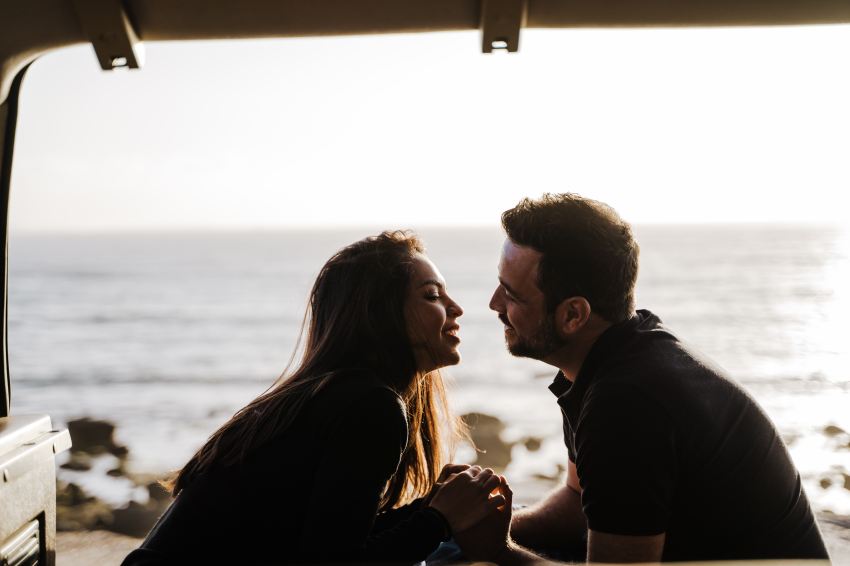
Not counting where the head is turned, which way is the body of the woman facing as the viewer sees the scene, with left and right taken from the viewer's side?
facing to the right of the viewer

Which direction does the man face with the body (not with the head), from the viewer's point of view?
to the viewer's left

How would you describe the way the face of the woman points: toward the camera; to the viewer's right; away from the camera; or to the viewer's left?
to the viewer's right

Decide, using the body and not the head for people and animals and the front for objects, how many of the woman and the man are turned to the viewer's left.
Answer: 1

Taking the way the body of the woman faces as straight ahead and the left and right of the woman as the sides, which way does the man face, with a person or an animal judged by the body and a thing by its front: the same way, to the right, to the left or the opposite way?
the opposite way

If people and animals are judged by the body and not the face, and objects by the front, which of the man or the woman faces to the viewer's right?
the woman
